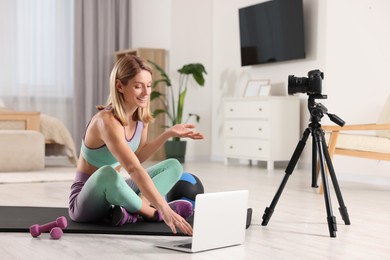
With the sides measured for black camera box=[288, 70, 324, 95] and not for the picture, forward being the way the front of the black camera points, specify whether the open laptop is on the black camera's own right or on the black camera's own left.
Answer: on the black camera's own left

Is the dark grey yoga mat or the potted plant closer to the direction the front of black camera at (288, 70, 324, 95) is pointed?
the dark grey yoga mat

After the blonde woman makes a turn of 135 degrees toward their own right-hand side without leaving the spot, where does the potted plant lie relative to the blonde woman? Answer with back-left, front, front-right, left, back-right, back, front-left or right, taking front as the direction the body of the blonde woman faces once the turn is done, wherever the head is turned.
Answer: right

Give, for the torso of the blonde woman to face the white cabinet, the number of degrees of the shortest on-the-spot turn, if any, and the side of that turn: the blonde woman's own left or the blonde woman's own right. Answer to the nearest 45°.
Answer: approximately 135° to the blonde woman's own left

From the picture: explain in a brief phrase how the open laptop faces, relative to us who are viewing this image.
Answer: facing away from the viewer and to the left of the viewer

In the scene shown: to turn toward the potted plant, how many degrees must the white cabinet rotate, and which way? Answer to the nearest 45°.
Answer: approximately 90° to its right

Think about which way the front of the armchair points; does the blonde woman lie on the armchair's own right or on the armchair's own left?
on the armchair's own left

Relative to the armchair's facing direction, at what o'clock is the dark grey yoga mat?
The dark grey yoga mat is roughly at 10 o'clock from the armchair.

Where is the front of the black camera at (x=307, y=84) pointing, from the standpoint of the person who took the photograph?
facing to the left of the viewer

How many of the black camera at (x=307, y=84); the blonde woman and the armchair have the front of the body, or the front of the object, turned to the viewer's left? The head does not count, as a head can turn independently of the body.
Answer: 2
